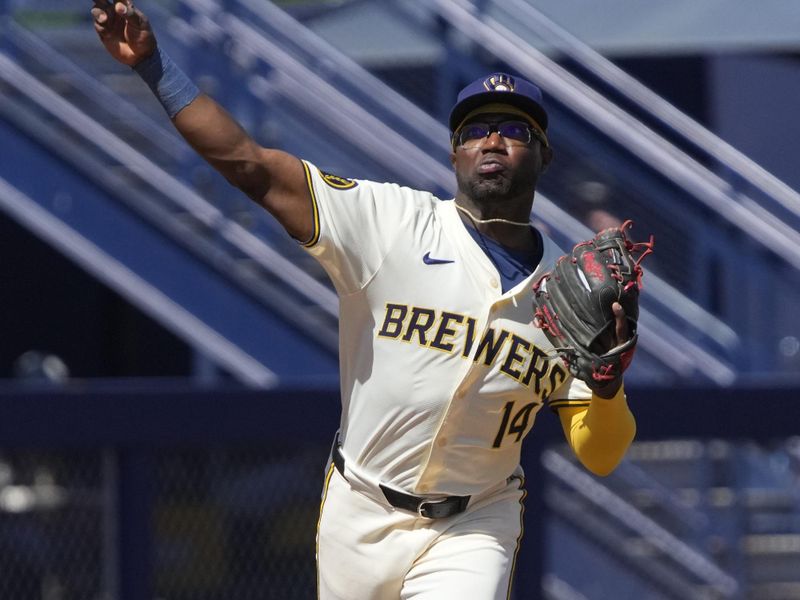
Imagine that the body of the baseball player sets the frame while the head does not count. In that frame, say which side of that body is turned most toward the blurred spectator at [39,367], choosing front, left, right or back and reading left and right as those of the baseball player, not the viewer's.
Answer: back

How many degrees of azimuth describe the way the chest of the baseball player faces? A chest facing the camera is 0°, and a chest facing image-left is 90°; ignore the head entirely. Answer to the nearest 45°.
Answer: approximately 0°

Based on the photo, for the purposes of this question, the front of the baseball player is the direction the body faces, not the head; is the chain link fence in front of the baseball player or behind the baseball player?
behind
